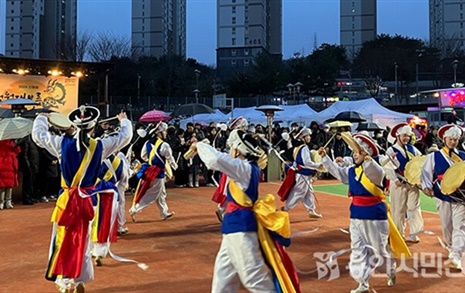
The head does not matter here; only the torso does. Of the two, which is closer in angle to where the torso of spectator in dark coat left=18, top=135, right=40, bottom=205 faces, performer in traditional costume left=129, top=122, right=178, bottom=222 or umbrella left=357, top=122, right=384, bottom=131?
the performer in traditional costume

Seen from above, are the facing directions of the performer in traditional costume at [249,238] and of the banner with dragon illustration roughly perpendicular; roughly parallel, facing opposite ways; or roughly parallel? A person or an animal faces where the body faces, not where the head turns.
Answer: roughly perpendicular

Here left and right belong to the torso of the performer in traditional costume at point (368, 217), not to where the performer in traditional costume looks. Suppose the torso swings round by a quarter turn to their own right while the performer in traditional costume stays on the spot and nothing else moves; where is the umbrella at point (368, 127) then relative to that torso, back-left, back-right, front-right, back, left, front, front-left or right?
front-right

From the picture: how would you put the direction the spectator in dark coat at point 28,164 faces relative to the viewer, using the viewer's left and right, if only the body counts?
facing the viewer and to the right of the viewer

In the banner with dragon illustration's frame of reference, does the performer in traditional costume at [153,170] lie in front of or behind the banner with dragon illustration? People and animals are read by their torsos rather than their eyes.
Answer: in front

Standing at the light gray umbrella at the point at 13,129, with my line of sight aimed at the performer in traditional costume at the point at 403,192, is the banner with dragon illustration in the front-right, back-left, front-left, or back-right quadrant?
back-left

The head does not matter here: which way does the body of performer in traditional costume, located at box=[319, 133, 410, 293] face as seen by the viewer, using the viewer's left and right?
facing the viewer and to the left of the viewer

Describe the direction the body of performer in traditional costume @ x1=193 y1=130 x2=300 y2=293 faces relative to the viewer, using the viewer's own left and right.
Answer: facing to the left of the viewer
